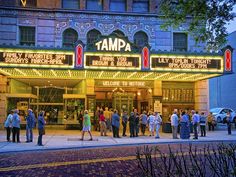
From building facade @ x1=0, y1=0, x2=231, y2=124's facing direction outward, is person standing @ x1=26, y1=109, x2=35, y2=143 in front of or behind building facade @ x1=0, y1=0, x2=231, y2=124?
in front

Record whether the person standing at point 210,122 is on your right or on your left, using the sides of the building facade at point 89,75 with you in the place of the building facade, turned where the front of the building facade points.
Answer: on your left

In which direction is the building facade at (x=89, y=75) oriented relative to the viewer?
toward the camera

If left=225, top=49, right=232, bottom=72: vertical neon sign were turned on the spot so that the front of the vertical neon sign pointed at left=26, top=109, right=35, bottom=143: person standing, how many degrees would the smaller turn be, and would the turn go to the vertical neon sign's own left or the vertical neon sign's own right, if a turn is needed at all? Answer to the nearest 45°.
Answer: approximately 45° to the vertical neon sign's own right

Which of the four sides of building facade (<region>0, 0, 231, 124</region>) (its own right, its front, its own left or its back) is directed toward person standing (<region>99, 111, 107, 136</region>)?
front
